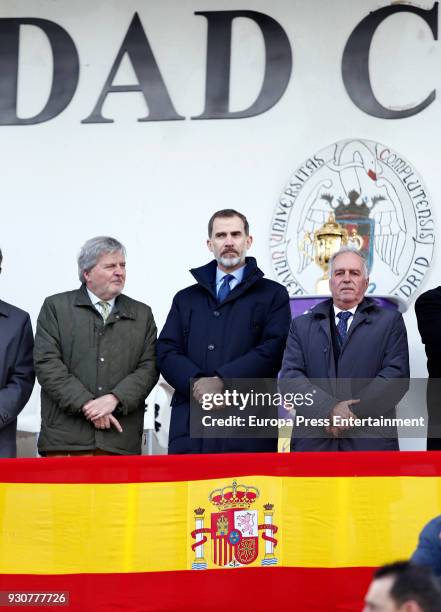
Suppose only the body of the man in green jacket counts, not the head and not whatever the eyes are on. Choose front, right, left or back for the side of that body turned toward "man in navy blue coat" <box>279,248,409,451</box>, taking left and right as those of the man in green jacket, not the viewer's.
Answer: left

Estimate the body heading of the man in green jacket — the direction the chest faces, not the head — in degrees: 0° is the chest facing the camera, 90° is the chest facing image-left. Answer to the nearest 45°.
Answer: approximately 0°

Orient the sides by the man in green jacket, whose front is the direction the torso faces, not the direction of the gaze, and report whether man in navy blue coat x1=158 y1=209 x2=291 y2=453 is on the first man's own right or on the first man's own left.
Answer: on the first man's own left

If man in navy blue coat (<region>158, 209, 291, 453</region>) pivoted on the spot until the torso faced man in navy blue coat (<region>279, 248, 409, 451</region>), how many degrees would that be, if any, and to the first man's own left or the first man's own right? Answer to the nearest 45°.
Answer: approximately 90° to the first man's own left
